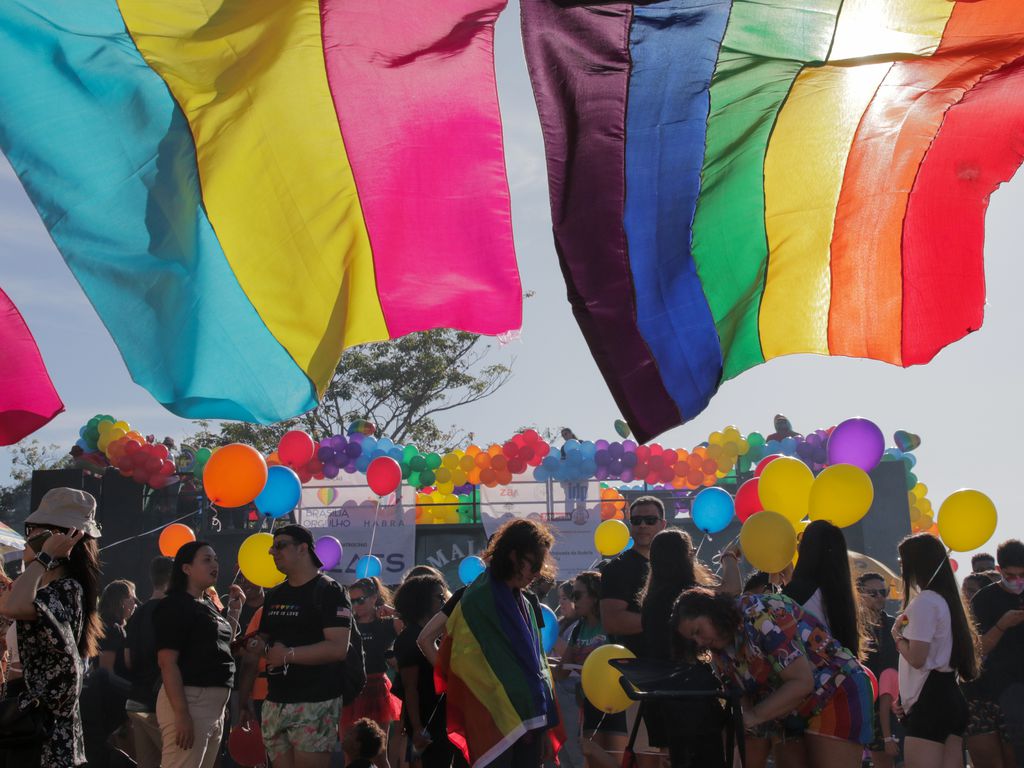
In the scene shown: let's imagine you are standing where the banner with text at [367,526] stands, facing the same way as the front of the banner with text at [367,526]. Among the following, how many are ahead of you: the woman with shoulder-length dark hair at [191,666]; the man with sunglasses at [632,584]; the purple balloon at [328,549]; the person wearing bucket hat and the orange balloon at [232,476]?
5

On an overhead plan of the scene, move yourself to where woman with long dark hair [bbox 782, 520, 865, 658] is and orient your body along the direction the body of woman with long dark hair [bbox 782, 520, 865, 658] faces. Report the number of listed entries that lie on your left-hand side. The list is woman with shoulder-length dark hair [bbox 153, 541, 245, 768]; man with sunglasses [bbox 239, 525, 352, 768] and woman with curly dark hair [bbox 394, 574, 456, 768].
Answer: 3

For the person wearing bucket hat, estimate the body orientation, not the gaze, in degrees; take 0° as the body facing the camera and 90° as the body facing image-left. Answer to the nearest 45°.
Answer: approximately 90°

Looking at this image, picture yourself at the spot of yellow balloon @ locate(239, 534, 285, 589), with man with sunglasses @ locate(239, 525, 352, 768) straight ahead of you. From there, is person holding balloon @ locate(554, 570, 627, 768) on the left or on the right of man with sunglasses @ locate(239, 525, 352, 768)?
left

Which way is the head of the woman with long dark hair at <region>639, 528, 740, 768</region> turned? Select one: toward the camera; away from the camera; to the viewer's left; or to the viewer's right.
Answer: away from the camera

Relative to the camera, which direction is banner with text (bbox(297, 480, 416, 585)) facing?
toward the camera

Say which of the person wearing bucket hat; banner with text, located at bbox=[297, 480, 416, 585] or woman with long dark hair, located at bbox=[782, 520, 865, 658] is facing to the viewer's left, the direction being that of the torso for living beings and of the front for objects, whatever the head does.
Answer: the person wearing bucket hat

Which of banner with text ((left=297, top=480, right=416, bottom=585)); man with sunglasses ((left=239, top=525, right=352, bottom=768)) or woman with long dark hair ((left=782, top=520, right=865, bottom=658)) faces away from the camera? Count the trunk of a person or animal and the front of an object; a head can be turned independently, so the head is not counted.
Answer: the woman with long dark hair

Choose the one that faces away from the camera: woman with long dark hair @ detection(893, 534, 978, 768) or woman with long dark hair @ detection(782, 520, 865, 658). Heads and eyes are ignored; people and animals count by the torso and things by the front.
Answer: woman with long dark hair @ detection(782, 520, 865, 658)

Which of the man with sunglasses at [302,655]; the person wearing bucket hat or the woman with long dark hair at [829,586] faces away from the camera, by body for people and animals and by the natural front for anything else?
the woman with long dark hair

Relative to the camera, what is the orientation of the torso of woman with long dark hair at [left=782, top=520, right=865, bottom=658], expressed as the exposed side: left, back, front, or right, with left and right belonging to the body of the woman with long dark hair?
back

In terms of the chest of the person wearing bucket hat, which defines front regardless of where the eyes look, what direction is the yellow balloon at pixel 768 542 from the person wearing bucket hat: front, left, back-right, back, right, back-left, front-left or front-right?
back

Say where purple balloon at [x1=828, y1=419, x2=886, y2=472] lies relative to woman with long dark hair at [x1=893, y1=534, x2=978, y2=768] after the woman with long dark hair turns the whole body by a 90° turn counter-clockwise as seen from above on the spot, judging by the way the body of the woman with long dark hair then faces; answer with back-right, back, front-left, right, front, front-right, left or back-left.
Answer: back
